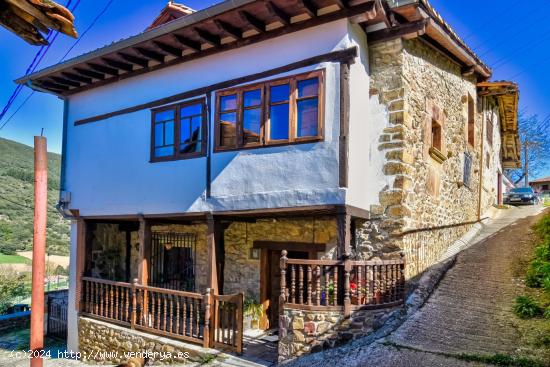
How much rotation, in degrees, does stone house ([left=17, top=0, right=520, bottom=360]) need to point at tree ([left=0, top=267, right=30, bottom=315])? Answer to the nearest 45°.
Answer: approximately 90° to its right

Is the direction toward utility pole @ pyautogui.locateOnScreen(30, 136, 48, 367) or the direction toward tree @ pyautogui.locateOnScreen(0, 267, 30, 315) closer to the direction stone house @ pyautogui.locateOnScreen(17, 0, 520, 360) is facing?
the utility pole

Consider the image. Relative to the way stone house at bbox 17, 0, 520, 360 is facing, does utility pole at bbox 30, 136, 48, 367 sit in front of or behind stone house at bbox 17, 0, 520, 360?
in front

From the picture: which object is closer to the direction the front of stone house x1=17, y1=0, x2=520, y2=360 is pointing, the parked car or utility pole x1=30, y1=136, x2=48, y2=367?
the utility pole

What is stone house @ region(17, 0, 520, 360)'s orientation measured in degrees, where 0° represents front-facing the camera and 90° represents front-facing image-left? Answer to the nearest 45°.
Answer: approximately 45°

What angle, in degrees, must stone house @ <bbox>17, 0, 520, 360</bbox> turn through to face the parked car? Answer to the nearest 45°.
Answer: approximately 180°

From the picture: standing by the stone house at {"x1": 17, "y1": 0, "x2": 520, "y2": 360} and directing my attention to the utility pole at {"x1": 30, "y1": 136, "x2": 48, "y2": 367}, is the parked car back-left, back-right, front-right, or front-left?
back-left
